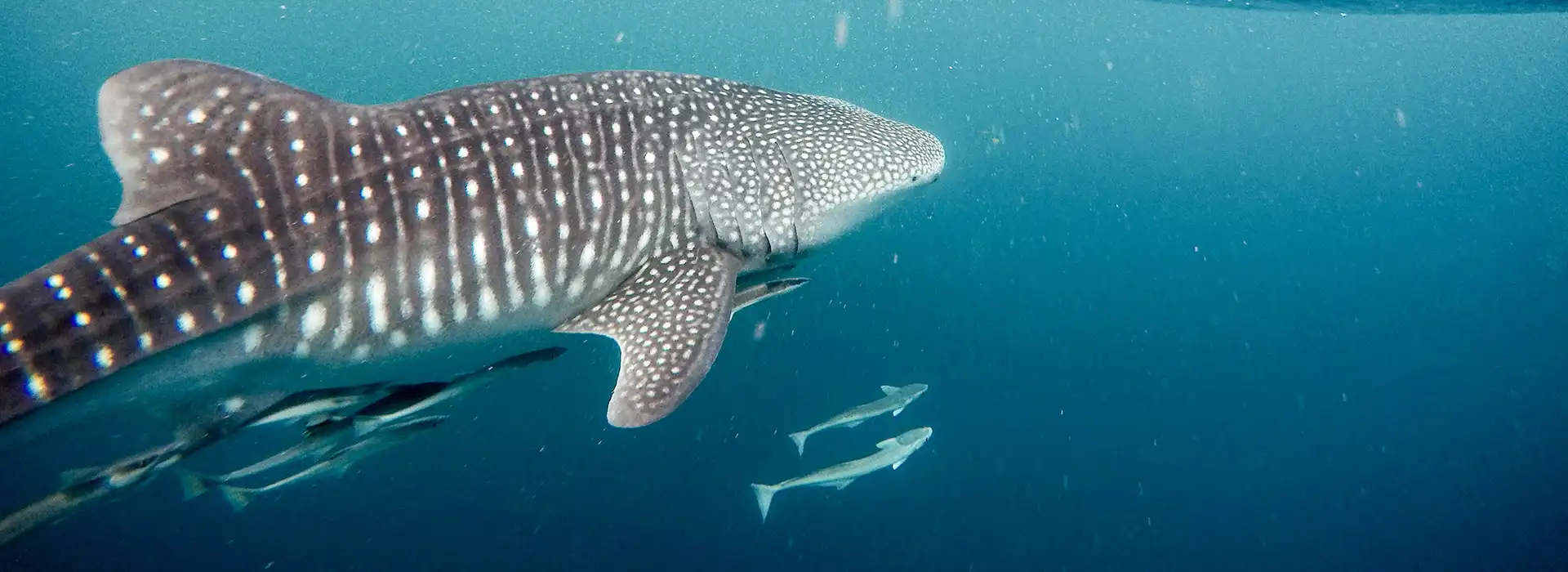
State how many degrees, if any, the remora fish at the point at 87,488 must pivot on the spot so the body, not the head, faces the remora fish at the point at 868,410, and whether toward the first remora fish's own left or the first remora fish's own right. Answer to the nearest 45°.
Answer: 0° — it already faces it

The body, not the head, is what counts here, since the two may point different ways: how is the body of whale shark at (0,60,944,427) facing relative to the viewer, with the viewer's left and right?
facing to the right of the viewer

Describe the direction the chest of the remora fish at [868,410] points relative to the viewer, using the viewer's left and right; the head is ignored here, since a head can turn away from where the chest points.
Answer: facing to the right of the viewer

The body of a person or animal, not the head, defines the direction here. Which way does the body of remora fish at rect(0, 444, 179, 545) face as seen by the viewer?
to the viewer's right

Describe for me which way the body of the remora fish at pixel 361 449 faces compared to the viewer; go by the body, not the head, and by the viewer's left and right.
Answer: facing to the right of the viewer

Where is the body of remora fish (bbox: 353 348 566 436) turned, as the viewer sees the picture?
to the viewer's right

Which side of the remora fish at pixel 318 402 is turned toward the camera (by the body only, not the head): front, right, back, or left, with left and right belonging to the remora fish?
right

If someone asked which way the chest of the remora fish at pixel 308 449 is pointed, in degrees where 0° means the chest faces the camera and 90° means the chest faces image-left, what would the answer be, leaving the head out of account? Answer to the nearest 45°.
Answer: approximately 270°

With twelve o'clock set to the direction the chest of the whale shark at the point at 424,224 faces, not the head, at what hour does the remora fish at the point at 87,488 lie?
The remora fish is roughly at 6 o'clock from the whale shark.

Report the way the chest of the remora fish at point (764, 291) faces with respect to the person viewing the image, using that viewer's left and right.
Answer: facing to the right of the viewer

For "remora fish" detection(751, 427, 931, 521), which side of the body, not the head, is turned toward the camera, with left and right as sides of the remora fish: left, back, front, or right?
right
